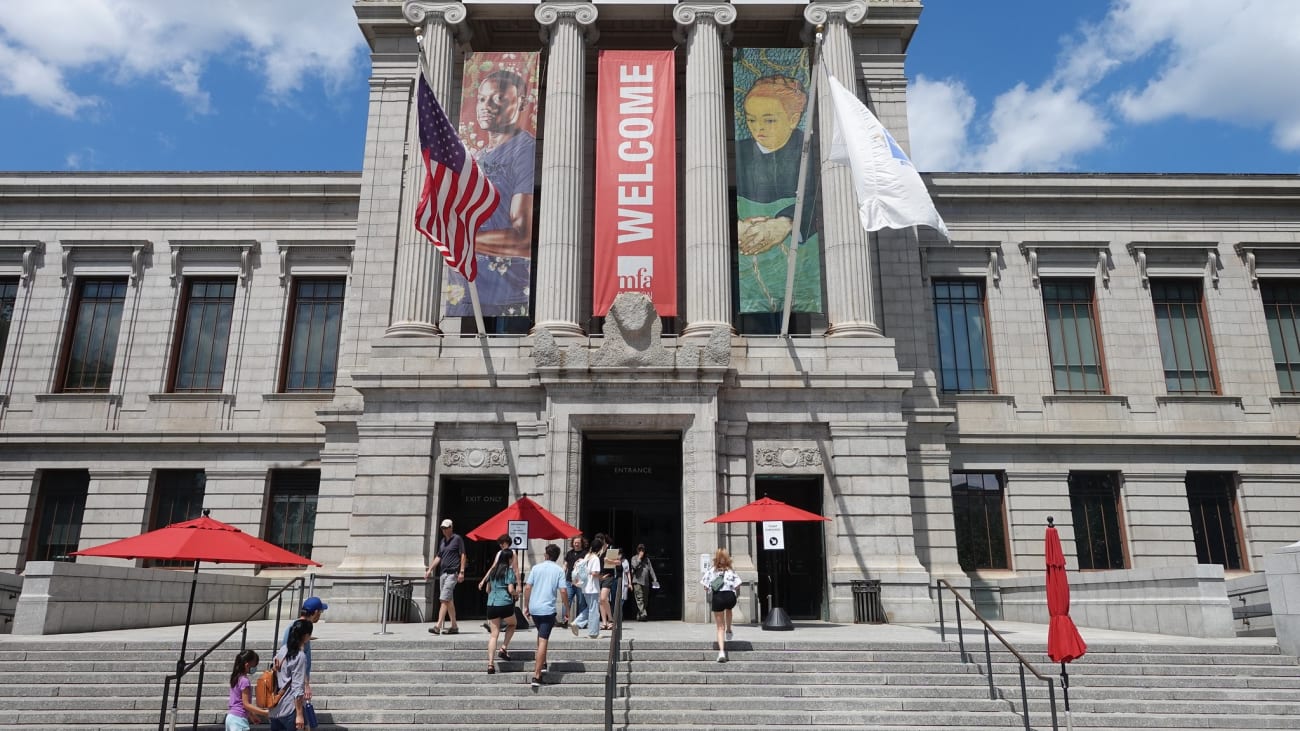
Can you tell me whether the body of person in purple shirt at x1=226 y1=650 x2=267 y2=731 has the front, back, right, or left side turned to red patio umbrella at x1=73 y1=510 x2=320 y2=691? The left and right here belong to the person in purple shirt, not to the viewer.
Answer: left

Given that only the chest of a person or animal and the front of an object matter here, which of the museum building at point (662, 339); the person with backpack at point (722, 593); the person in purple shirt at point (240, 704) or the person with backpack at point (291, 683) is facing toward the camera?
the museum building

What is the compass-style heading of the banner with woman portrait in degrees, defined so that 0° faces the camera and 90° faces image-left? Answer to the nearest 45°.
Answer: approximately 0°

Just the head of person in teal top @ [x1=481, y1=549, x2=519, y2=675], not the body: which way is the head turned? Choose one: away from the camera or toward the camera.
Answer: away from the camera

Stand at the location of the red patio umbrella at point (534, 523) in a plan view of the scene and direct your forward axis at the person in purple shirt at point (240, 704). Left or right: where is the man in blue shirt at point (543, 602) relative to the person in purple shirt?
left

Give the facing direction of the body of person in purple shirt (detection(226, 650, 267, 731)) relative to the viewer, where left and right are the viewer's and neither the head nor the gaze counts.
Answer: facing away from the viewer and to the right of the viewer

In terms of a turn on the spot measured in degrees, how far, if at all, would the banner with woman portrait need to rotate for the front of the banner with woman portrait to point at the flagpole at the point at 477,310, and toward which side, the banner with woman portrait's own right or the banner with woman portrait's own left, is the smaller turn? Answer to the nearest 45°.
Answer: approximately 90° to the banner with woman portrait's own right
